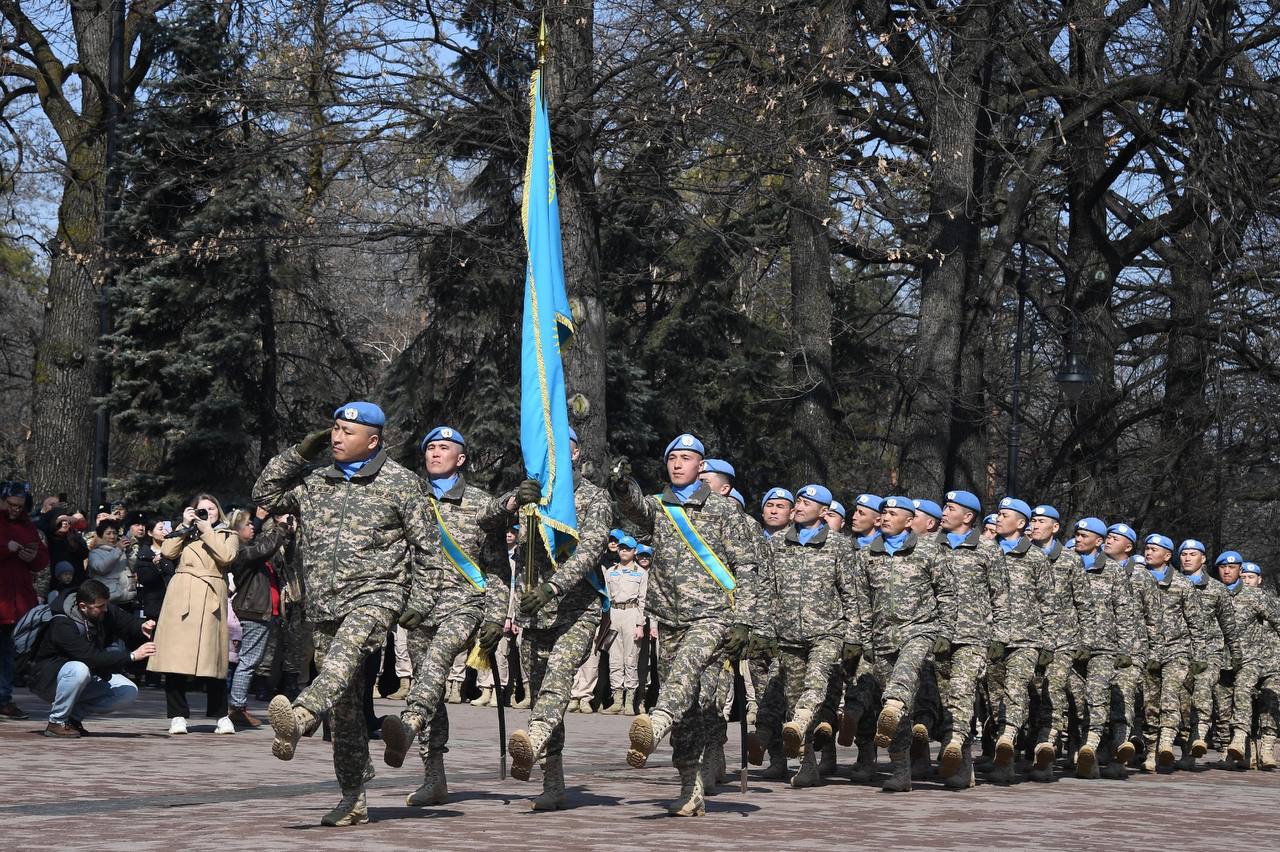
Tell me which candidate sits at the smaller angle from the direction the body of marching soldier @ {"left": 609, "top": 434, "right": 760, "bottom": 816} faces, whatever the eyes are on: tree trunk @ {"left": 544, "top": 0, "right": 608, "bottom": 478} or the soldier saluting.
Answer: the soldier saluting

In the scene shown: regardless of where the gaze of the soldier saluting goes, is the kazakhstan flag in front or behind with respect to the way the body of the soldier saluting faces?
behind

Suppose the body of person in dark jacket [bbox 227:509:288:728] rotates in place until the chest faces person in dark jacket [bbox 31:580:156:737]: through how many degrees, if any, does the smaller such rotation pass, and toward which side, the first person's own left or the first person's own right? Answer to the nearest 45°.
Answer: approximately 135° to the first person's own right

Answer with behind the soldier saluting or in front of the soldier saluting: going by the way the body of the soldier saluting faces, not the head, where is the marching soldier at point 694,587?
behind

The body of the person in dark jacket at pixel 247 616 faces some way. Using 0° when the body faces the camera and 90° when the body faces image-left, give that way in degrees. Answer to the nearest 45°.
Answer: approximately 270°

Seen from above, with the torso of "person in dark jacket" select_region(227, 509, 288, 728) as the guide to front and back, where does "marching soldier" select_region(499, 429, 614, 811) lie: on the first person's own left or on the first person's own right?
on the first person's own right

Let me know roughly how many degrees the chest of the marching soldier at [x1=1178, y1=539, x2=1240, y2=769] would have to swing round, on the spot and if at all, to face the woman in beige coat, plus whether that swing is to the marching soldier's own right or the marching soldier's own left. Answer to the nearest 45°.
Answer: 0° — they already face them

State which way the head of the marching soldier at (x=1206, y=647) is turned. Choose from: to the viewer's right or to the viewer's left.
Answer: to the viewer's left
